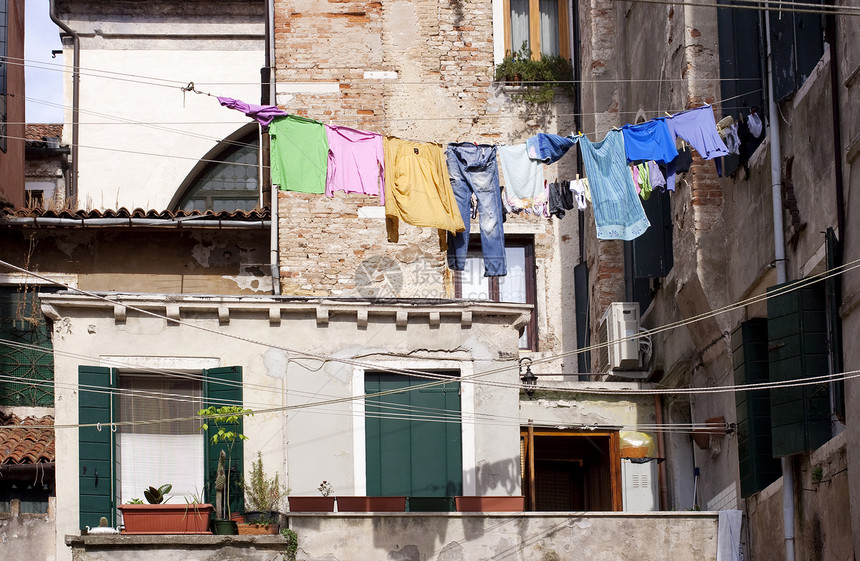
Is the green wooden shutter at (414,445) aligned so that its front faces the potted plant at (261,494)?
no

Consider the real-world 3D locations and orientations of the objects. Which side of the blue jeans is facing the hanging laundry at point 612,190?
left

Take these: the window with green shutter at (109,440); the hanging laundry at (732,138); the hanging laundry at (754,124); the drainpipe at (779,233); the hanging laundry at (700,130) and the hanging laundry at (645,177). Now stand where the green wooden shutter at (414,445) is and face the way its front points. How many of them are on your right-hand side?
1

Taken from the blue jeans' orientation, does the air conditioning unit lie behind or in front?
behind

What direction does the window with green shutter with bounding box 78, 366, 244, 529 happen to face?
toward the camera

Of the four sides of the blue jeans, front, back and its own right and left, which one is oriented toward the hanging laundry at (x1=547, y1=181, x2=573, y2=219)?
left

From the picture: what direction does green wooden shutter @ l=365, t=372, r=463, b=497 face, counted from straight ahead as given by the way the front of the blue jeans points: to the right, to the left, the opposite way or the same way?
the same way

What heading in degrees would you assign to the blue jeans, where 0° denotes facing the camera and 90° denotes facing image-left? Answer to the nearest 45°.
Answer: approximately 0°

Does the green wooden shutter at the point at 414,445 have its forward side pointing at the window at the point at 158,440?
no

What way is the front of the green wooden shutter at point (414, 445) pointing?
toward the camera
